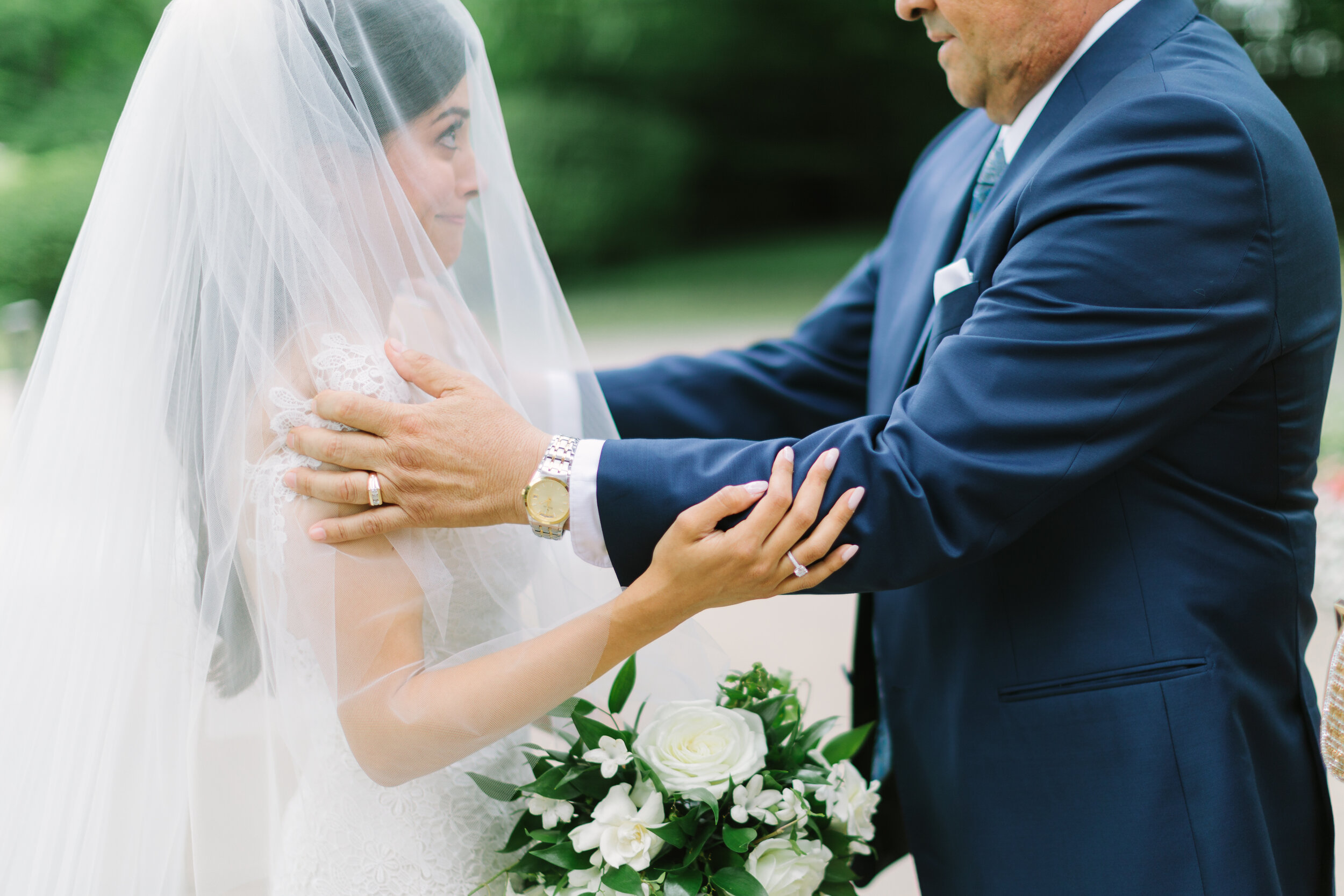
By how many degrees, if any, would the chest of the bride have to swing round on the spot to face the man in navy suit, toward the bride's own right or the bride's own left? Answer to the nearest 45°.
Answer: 0° — they already face them

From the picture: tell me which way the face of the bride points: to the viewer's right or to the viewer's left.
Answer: to the viewer's right

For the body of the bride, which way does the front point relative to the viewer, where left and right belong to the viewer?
facing to the right of the viewer
